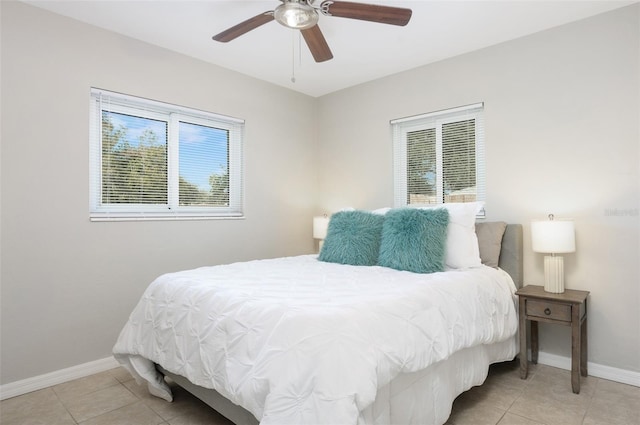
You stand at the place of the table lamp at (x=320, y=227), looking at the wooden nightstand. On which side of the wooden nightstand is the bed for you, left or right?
right

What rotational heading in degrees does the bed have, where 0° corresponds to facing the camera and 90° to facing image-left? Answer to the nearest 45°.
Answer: approximately 45°

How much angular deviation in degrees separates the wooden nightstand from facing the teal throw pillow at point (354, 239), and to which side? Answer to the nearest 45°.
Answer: approximately 45° to its right

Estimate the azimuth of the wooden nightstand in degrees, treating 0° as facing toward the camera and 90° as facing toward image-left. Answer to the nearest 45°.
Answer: approximately 45°

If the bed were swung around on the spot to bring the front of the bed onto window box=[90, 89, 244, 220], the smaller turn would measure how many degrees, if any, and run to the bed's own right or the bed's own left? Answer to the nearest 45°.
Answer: approximately 90° to the bed's own right

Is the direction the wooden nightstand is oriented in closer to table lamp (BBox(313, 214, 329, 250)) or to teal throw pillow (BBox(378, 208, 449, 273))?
the teal throw pillow
